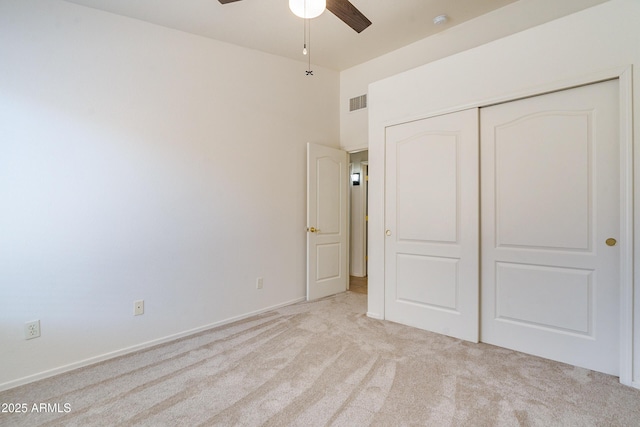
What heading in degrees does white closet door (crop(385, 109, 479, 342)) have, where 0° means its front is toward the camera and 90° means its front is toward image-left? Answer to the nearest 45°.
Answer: approximately 45°

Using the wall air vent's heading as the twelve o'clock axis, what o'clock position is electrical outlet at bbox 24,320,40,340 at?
The electrical outlet is roughly at 12 o'clock from the wall air vent.

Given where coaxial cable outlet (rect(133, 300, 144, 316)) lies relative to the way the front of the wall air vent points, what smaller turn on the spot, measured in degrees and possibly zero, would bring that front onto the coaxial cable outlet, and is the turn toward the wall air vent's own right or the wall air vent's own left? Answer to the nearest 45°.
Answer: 0° — it already faces it

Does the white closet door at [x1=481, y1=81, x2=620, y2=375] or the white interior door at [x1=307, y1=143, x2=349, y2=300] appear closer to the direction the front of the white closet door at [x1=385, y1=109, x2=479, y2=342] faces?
the white interior door

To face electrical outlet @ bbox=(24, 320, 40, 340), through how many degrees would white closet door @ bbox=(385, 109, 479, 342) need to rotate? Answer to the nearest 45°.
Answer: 0° — it already faces it

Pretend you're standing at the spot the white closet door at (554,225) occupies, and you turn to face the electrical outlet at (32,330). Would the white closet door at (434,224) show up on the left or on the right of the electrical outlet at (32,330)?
right
